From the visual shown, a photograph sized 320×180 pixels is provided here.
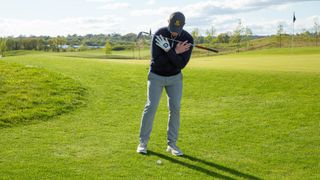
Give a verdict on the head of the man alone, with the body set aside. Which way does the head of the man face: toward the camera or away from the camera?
toward the camera

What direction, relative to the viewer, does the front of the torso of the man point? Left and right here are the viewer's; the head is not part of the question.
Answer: facing the viewer
